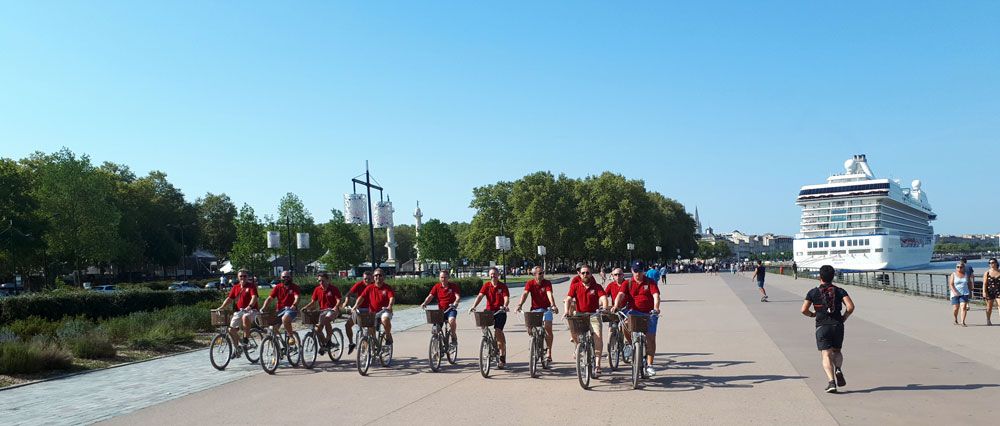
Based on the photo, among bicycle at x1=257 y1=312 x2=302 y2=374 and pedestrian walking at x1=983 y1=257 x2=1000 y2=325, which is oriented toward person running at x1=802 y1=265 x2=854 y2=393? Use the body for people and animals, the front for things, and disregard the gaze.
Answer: pedestrian walking at x1=983 y1=257 x2=1000 y2=325

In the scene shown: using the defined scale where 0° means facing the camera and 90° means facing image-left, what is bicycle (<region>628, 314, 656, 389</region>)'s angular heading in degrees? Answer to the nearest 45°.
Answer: approximately 0°

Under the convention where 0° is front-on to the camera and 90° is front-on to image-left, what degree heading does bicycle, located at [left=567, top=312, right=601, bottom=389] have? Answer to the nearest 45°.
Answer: approximately 0°

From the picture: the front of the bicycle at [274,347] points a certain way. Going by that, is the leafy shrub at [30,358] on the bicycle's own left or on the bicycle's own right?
on the bicycle's own right

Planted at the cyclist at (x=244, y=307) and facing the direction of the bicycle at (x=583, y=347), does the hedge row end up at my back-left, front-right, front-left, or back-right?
back-left

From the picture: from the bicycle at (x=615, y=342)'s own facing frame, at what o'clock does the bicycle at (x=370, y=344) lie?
the bicycle at (x=370, y=344) is roughly at 3 o'clock from the bicycle at (x=615, y=342).

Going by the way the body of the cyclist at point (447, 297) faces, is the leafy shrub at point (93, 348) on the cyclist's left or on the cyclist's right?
on the cyclist's right
